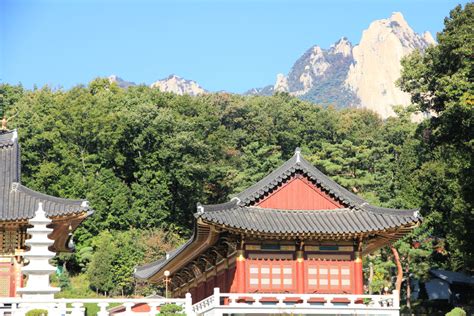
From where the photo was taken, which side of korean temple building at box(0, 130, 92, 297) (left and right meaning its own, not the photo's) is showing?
front

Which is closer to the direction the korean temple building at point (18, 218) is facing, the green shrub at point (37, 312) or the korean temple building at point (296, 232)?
the green shrub

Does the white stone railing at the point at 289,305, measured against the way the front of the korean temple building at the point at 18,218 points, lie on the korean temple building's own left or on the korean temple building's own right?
on the korean temple building's own left

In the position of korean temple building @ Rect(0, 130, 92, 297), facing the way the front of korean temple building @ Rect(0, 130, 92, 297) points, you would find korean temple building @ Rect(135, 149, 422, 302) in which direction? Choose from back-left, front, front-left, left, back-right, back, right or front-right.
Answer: left

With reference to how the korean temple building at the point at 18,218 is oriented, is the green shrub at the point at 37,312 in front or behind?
in front
